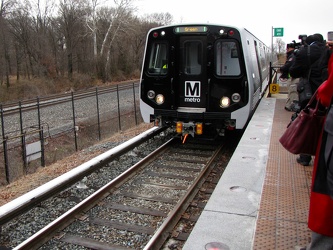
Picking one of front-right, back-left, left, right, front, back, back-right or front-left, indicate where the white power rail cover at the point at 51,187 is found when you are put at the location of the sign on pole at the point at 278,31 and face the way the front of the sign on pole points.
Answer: front

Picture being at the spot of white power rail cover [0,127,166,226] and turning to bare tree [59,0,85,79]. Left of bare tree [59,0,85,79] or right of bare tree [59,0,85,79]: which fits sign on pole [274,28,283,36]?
right

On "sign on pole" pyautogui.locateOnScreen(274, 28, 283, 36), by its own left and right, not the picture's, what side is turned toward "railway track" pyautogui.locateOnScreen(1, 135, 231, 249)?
front

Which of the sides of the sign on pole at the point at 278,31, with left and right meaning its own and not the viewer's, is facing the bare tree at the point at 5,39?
right

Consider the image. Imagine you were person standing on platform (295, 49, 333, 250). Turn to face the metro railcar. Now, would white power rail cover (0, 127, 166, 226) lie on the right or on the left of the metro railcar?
left

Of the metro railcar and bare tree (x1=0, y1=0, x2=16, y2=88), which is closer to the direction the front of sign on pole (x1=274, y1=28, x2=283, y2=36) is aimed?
the metro railcar

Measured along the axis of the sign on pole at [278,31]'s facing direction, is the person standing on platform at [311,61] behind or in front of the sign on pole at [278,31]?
in front

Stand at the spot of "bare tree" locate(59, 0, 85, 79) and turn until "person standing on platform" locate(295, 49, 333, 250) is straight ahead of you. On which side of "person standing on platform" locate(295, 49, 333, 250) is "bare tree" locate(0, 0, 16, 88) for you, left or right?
right

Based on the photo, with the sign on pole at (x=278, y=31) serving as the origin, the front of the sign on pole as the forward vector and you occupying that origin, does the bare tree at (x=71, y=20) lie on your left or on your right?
on your right

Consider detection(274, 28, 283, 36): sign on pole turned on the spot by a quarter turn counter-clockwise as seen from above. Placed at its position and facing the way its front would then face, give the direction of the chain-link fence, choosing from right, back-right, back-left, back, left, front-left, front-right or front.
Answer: back-right

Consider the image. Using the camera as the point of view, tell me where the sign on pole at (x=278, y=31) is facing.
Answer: facing the viewer

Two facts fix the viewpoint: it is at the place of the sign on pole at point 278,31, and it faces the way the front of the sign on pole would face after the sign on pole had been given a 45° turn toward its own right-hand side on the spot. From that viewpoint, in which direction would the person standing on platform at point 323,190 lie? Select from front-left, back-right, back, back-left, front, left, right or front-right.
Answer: front-left
